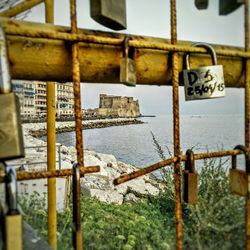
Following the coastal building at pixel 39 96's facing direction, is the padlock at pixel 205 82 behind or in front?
in front

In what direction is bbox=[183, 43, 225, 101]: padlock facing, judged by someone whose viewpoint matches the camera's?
facing the viewer

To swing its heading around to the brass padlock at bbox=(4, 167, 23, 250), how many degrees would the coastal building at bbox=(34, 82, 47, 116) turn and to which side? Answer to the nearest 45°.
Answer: approximately 45° to its right

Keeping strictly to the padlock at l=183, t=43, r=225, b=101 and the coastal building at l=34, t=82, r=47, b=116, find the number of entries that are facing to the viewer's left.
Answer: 0

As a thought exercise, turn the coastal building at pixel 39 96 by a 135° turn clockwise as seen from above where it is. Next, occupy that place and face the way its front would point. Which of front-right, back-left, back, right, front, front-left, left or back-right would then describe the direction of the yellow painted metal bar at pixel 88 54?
left

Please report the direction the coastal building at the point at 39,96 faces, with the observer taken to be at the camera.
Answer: facing the viewer and to the right of the viewer

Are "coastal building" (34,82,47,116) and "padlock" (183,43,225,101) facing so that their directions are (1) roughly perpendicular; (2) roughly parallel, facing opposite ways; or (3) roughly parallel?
roughly parallel
